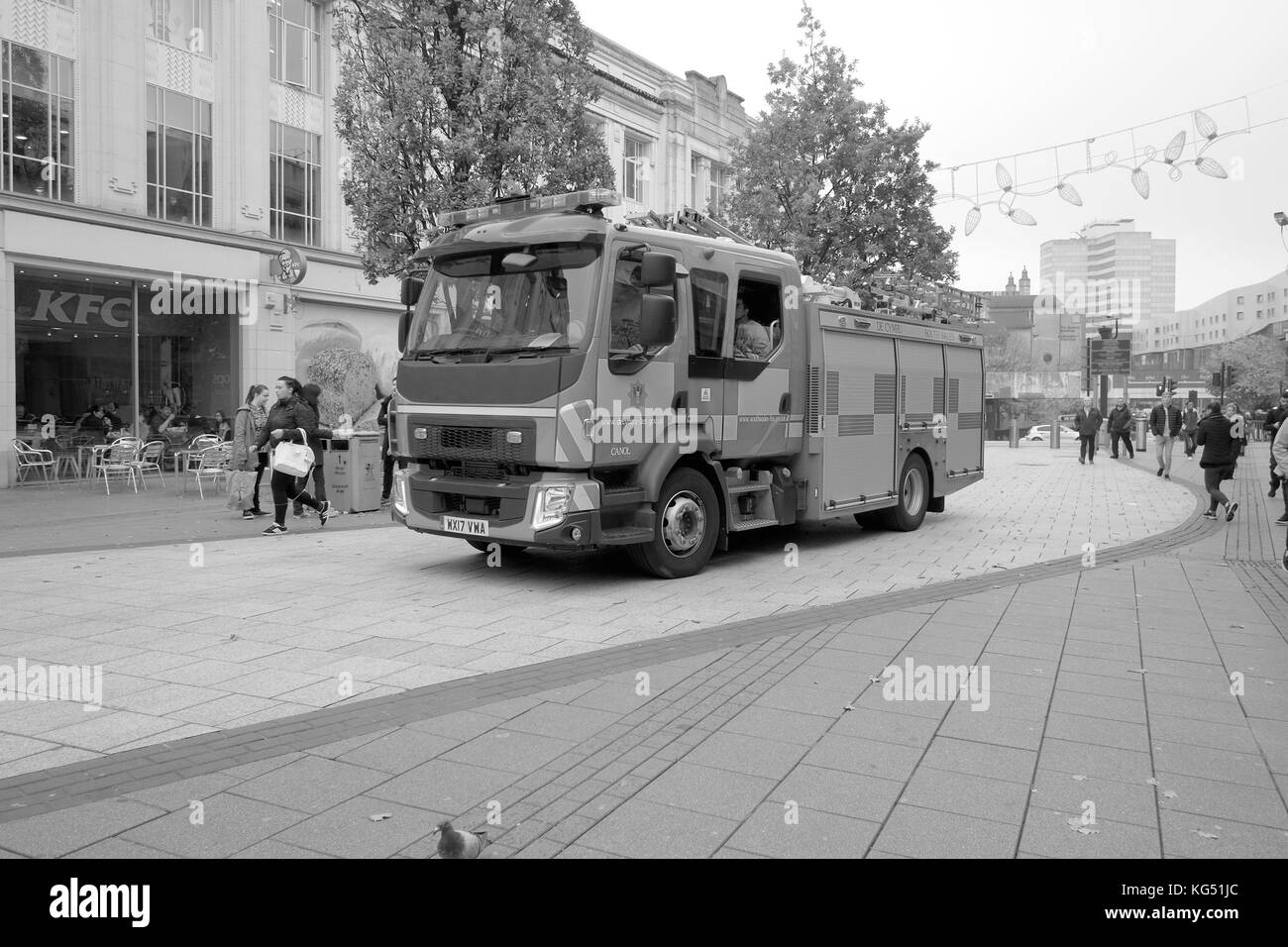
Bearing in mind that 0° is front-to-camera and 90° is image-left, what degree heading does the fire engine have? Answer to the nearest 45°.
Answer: approximately 45°

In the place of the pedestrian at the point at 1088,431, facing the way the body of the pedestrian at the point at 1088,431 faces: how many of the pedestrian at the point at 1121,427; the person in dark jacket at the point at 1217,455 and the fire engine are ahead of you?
2

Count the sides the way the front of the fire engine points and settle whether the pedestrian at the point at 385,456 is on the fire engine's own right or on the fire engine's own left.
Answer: on the fire engine's own right

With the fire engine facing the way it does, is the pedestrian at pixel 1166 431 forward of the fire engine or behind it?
behind

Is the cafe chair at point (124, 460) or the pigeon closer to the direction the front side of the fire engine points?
the pigeon

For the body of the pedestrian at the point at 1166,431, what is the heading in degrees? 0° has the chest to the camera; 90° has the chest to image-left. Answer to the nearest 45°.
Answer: approximately 0°
